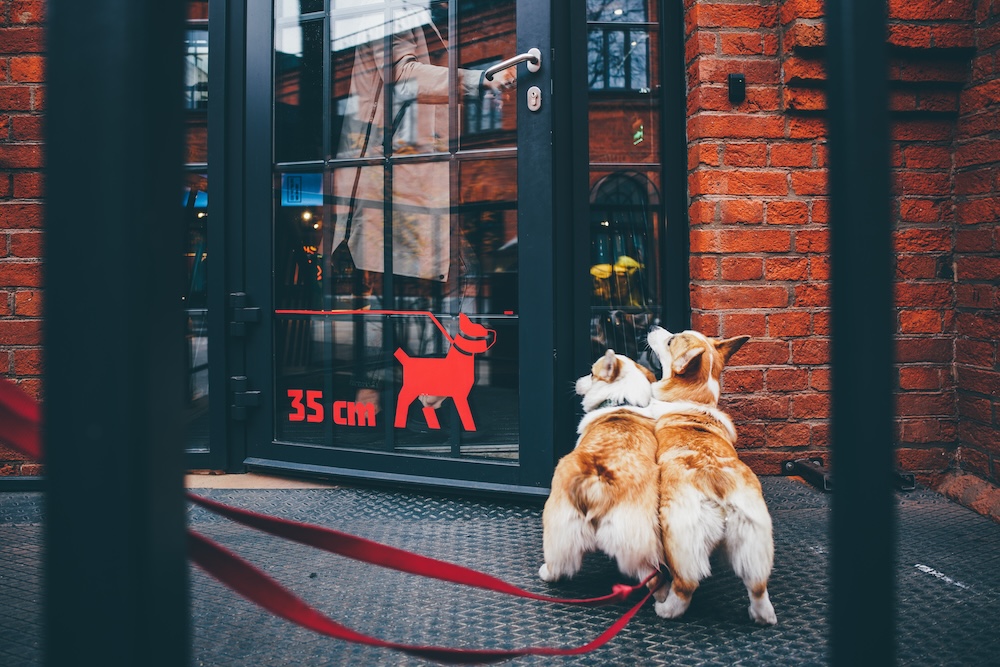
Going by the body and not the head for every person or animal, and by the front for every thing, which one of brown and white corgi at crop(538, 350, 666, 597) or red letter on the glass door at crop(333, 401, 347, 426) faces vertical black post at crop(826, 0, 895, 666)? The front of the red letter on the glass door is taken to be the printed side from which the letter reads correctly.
the red letter on the glass door

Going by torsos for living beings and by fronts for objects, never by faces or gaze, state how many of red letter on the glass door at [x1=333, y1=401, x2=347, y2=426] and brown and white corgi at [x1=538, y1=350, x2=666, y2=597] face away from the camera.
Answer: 1

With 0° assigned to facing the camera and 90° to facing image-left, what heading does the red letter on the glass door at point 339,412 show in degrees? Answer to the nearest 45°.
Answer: approximately 0°

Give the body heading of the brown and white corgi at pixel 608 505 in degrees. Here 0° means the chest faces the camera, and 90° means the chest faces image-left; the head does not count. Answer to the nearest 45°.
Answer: approximately 180°

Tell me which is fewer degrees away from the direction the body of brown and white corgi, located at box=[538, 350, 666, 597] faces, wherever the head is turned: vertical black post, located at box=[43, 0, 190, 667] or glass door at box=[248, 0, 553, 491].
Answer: the glass door

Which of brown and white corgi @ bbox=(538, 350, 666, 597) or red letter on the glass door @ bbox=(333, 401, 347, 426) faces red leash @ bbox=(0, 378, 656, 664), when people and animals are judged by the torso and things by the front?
the red letter on the glass door

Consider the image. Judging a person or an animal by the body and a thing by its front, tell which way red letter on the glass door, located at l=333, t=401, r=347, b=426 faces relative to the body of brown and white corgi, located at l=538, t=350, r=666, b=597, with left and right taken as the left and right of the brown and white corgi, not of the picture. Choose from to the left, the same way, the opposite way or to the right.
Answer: the opposite way
